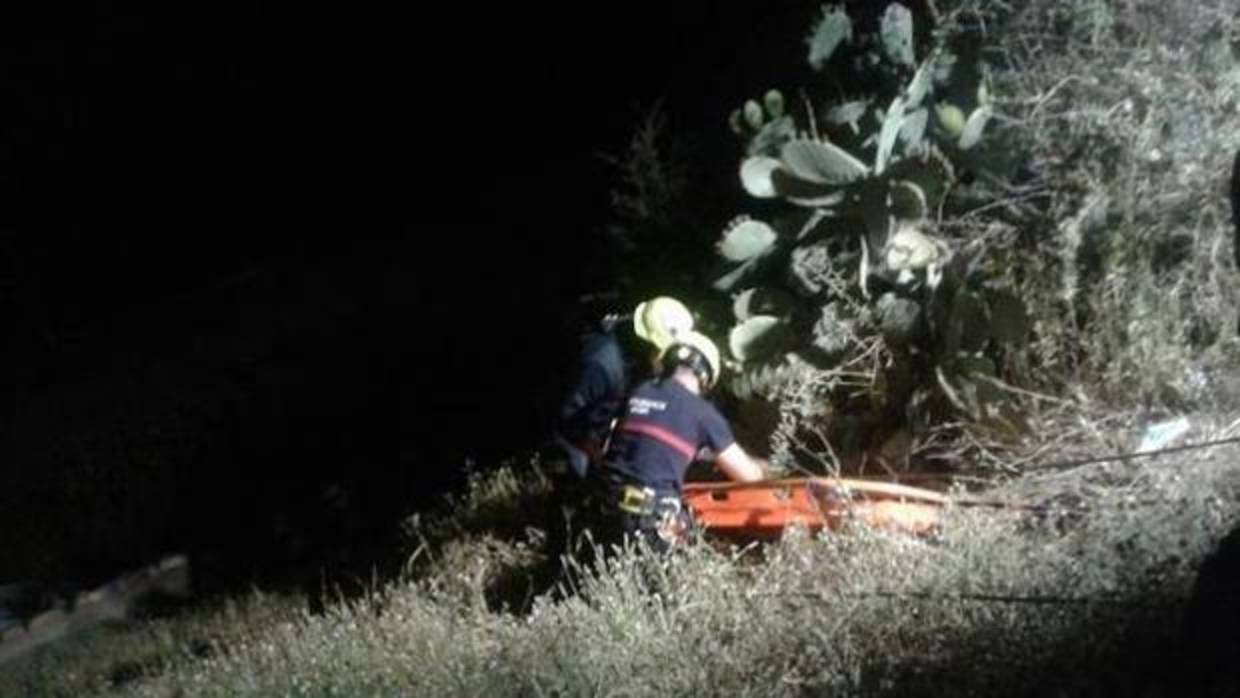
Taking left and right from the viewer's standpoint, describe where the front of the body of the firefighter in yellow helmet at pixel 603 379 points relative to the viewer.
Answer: facing to the right of the viewer

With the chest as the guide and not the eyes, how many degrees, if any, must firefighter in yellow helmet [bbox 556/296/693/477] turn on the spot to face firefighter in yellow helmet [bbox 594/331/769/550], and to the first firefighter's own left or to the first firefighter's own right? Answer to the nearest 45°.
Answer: approximately 90° to the first firefighter's own right

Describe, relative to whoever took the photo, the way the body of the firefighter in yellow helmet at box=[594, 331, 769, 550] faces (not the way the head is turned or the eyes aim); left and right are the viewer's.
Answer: facing away from the viewer and to the right of the viewer

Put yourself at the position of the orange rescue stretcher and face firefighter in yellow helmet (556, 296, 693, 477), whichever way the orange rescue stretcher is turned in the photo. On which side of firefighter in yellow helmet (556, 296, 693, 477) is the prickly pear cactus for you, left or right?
right

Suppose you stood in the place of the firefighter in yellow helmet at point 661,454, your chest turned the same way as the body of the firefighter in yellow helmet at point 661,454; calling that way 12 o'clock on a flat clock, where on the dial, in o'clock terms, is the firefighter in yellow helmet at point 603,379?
the firefighter in yellow helmet at point 603,379 is roughly at 10 o'clock from the firefighter in yellow helmet at point 661,454.

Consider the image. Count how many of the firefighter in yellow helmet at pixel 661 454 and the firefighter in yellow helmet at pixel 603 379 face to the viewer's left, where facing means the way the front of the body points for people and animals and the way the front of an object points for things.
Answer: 0
